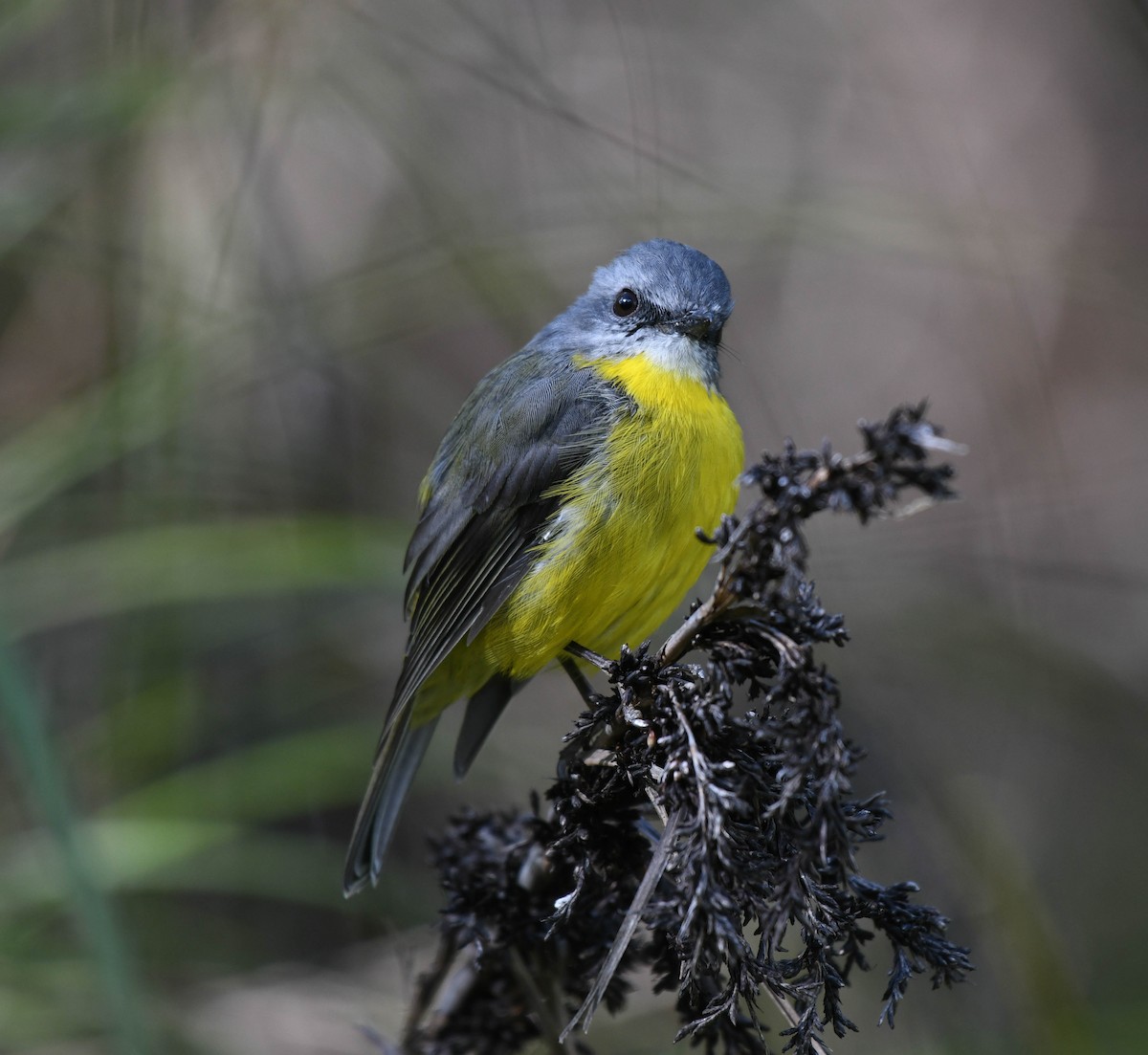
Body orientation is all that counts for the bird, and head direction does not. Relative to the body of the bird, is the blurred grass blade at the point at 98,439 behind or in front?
behind

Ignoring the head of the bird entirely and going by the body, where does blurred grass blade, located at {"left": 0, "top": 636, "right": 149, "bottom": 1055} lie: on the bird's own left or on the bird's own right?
on the bird's own right
